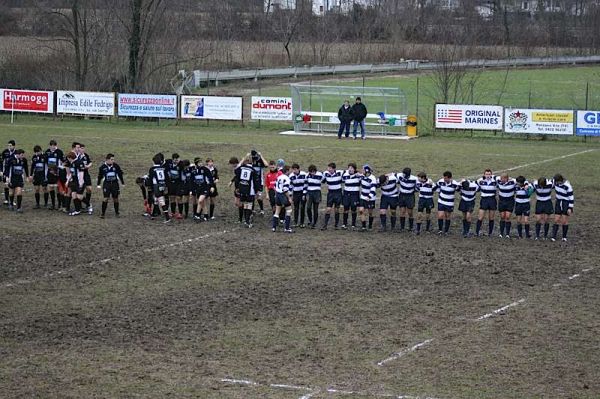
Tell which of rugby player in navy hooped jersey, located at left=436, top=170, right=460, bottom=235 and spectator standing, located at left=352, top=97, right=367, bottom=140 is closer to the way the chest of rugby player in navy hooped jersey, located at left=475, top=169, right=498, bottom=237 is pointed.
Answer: the rugby player in navy hooped jersey

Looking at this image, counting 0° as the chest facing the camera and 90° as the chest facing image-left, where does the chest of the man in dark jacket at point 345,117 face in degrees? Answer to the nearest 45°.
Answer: approximately 0°

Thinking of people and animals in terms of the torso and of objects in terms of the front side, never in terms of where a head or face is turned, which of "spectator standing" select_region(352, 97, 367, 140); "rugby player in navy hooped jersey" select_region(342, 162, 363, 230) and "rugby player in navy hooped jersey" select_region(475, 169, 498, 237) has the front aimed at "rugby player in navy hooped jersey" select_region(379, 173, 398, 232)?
the spectator standing

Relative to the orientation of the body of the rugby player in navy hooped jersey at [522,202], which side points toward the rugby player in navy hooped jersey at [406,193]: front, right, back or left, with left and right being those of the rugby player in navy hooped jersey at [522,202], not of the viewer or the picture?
right

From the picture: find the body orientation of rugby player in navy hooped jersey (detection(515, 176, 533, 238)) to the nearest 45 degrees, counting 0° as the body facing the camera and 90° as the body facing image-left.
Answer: approximately 0°

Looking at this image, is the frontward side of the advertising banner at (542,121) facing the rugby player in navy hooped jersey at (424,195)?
yes

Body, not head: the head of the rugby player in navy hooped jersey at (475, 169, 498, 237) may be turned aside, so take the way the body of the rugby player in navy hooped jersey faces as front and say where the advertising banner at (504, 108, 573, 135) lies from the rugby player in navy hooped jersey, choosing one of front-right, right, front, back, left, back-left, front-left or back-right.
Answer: back

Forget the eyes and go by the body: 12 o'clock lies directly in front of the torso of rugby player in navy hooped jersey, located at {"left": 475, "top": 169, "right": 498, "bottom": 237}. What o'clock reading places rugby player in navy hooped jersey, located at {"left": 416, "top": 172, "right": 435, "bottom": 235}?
rugby player in navy hooped jersey, located at {"left": 416, "top": 172, "right": 435, "bottom": 235} is roughly at 3 o'clock from rugby player in navy hooped jersey, located at {"left": 475, "top": 169, "right": 498, "bottom": 237}.

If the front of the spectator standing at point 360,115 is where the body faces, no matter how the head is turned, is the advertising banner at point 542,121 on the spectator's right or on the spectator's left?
on the spectator's left

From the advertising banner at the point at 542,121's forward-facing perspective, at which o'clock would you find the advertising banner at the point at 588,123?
the advertising banner at the point at 588,123 is roughly at 9 o'clock from the advertising banner at the point at 542,121.
